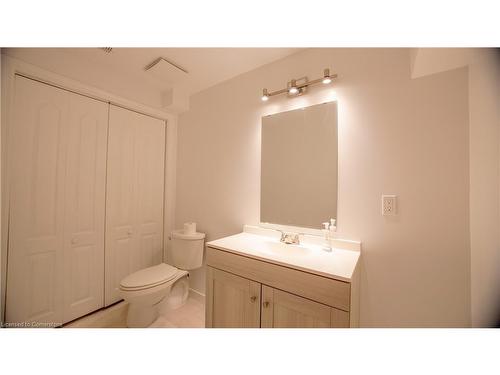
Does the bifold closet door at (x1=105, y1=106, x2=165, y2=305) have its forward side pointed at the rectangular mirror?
yes

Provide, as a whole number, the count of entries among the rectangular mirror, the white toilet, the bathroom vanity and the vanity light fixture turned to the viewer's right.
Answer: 0

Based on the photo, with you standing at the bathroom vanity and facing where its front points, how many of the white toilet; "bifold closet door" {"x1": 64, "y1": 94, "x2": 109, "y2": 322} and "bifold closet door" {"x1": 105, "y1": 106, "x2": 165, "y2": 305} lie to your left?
0

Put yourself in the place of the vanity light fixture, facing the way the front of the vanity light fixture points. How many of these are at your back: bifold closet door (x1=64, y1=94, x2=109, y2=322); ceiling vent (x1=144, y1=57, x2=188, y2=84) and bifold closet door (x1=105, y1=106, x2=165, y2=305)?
0

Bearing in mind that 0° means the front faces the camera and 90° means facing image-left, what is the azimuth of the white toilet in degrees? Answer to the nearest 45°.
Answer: approximately 45°

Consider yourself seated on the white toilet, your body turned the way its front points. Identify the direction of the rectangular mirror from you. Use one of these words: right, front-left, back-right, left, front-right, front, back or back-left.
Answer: left

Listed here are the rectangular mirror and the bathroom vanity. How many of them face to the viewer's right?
0

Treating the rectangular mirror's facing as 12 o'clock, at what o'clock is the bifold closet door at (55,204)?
The bifold closet door is roughly at 1 o'clock from the rectangular mirror.

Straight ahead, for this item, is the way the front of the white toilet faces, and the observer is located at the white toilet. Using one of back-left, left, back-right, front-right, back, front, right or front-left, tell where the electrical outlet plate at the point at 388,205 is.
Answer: left

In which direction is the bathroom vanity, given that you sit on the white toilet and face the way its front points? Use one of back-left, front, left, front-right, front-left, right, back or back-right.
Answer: left

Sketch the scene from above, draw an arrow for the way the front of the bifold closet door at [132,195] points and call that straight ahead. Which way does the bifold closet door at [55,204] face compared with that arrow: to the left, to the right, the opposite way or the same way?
the same way

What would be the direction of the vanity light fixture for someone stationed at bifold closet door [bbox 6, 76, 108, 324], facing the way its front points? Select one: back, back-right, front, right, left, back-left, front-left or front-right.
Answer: front

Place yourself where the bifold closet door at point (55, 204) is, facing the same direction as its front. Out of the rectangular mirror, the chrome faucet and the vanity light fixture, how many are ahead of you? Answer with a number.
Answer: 3

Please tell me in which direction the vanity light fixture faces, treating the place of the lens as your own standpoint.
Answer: facing the viewer and to the left of the viewer

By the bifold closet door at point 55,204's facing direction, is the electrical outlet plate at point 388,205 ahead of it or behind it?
ahead

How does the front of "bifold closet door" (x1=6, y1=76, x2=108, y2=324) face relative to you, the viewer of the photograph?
facing the viewer and to the right of the viewer

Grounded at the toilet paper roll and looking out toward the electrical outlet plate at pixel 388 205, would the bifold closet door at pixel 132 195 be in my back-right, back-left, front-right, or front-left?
back-right

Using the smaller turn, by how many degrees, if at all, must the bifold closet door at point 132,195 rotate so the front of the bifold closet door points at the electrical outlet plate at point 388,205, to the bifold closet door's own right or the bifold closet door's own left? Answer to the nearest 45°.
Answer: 0° — it already faces it

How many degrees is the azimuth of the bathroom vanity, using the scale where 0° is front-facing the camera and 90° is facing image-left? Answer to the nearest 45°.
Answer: approximately 45°

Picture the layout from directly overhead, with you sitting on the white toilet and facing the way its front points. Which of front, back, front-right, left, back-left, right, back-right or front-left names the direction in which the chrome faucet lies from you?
left
